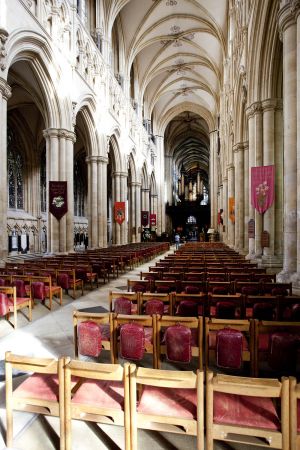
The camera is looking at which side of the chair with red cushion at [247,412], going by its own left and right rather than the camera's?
back

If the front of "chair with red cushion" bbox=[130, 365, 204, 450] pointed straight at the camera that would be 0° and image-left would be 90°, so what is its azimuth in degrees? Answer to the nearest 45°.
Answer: approximately 180°

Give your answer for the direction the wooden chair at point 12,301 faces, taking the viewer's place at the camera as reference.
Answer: facing away from the viewer and to the right of the viewer

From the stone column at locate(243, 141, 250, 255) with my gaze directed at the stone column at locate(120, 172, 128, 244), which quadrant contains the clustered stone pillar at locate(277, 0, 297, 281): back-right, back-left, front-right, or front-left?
back-left

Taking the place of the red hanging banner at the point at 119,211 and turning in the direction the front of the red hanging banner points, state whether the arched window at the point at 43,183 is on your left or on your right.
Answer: on your right

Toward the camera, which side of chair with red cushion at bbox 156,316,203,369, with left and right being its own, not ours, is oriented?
back

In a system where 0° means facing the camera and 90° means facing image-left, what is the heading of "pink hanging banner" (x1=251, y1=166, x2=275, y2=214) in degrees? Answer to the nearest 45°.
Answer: approximately 0°

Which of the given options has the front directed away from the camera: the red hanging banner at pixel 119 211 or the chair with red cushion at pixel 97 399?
the chair with red cushion

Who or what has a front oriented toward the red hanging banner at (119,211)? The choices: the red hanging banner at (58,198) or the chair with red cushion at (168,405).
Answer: the chair with red cushion

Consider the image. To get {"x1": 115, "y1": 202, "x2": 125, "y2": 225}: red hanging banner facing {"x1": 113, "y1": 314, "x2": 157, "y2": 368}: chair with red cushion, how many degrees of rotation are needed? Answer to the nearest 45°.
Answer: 0° — it already faces it

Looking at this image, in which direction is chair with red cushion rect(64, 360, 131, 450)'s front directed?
away from the camera
